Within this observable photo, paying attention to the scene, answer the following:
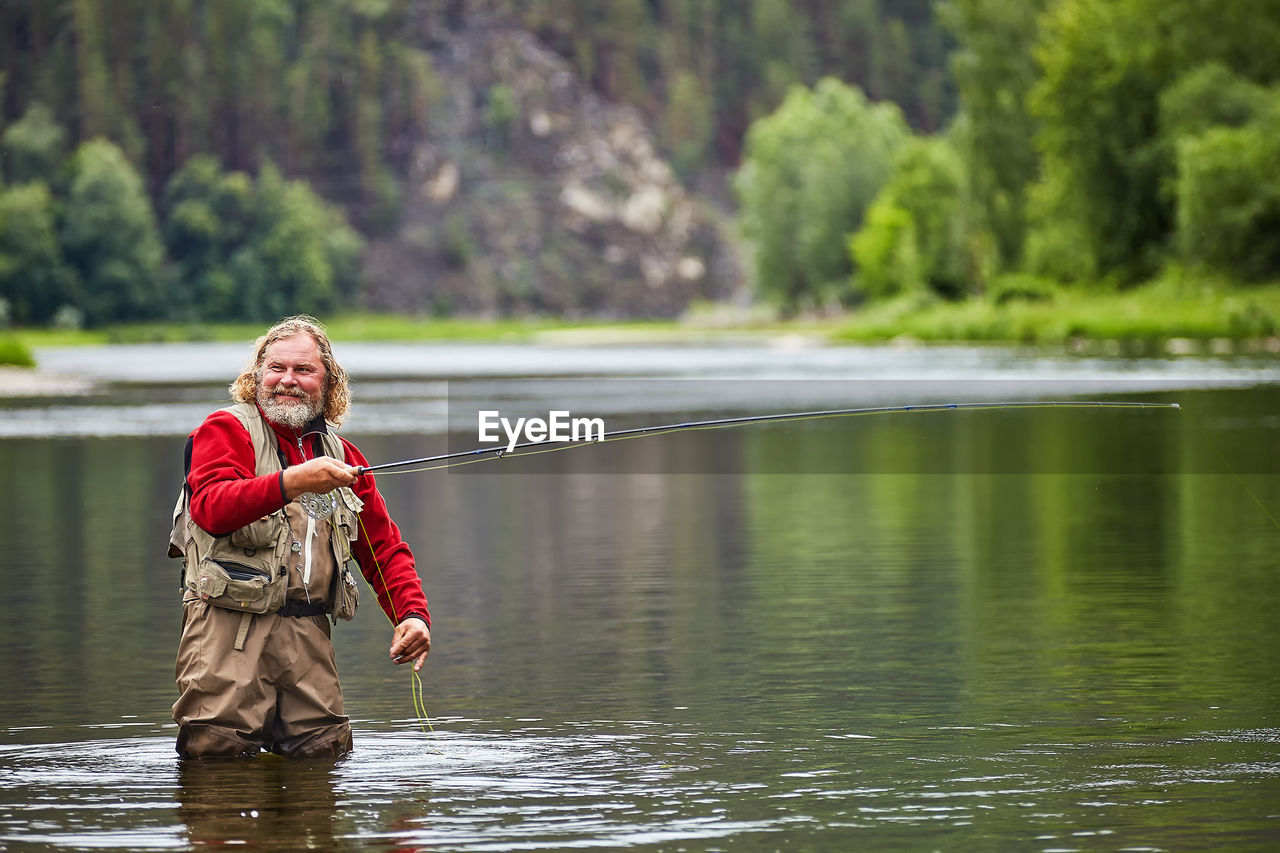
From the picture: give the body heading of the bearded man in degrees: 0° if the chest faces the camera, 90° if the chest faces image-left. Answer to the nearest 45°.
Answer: approximately 315°
